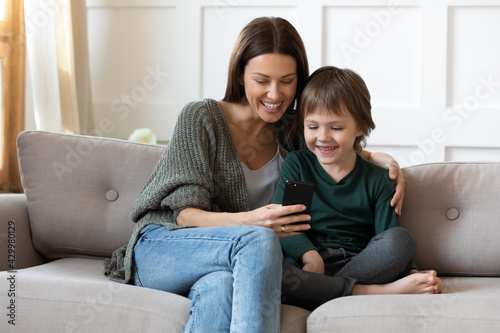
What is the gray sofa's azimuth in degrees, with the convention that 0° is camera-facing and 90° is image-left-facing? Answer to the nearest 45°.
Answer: approximately 0°

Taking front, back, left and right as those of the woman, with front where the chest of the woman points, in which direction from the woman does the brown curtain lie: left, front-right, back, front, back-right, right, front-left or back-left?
back

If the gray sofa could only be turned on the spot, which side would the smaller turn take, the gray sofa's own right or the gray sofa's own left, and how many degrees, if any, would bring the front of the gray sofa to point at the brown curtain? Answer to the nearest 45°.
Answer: approximately 135° to the gray sofa's own right

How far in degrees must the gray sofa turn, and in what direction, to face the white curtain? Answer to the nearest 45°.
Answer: approximately 180°
